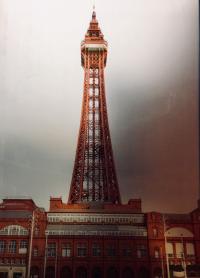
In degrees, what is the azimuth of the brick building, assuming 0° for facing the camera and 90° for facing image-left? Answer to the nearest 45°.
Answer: approximately 0°
